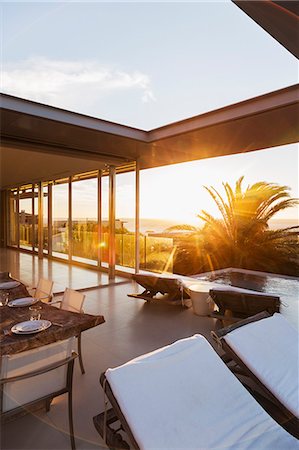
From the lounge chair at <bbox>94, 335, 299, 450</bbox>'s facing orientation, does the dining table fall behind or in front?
behind

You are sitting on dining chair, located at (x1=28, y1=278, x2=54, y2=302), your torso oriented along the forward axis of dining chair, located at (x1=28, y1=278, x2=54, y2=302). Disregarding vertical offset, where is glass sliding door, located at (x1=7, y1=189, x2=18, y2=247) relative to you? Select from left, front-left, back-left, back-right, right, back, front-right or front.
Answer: back-right

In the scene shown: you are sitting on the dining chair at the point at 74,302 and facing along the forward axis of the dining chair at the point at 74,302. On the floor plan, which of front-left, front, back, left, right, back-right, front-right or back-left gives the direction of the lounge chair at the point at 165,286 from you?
back

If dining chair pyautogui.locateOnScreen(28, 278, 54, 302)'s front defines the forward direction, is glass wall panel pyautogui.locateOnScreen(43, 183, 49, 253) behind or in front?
behind

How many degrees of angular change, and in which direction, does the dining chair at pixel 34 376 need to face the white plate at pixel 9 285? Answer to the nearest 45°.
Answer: approximately 45° to its right

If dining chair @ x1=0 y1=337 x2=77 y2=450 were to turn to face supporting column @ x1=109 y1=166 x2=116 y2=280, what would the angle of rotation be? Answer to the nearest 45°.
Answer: approximately 45° to its right

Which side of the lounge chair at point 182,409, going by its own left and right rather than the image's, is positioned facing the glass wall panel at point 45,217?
back

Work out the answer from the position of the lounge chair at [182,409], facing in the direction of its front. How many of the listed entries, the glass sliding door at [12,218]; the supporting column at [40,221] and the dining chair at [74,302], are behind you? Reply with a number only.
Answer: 3

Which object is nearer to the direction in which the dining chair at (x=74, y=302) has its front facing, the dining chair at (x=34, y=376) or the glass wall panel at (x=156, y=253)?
the dining chair

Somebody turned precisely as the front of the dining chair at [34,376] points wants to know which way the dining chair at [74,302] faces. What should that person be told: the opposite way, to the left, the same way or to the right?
to the left
